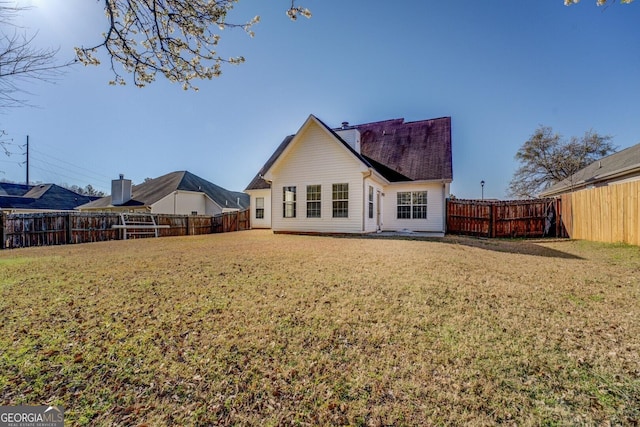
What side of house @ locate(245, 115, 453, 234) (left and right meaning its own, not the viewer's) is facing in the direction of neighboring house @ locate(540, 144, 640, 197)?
right

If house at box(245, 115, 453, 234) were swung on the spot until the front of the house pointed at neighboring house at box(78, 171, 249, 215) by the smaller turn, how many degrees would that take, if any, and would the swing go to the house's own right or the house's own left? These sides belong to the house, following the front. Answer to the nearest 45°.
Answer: approximately 45° to the house's own left

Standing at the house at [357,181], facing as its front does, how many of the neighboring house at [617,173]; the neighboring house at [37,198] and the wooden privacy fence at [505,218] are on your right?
2

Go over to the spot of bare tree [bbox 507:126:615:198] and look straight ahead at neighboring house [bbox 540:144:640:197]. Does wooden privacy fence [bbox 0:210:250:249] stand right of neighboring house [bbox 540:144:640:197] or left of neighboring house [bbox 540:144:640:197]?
right

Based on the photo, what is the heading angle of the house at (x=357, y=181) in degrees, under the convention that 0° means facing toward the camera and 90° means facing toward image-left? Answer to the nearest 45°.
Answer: approximately 180°

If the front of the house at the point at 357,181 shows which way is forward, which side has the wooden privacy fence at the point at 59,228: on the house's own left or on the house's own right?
on the house's own left

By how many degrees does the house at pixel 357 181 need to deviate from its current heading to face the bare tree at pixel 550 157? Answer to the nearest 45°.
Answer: approximately 45° to its right
